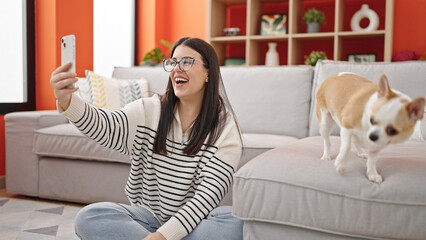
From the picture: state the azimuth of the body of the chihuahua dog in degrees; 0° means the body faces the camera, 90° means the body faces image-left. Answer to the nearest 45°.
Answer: approximately 315°

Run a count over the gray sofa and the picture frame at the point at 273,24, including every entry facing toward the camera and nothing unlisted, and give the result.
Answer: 2

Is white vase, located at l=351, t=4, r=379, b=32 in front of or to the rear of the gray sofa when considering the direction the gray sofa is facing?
to the rear

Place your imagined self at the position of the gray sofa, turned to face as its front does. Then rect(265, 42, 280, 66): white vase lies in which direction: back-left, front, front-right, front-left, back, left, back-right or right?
back

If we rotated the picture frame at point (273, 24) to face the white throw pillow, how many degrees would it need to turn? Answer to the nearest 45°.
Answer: approximately 45° to its right
